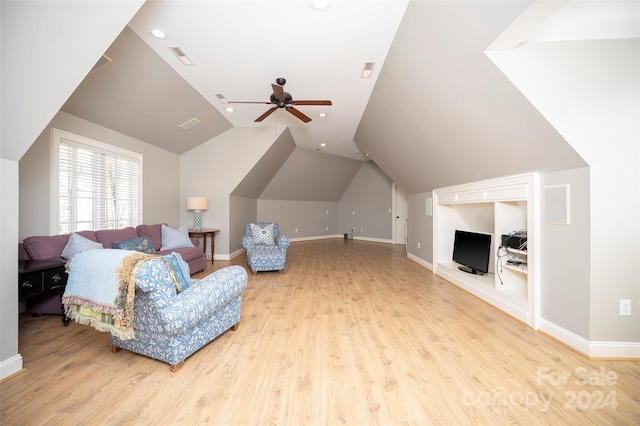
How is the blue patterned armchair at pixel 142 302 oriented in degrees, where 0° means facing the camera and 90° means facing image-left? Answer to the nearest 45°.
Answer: approximately 225°

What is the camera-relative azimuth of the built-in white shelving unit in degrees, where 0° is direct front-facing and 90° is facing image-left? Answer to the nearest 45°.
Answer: approximately 45°

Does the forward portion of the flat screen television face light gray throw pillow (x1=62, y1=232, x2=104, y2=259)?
yes

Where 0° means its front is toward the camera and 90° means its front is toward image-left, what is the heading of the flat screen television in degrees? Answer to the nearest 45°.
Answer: approximately 45°

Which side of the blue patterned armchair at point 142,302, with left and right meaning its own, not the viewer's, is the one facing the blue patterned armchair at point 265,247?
front

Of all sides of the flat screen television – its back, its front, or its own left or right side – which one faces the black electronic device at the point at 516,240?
left

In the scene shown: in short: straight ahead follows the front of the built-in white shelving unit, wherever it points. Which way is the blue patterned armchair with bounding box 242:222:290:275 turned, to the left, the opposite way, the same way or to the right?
to the left

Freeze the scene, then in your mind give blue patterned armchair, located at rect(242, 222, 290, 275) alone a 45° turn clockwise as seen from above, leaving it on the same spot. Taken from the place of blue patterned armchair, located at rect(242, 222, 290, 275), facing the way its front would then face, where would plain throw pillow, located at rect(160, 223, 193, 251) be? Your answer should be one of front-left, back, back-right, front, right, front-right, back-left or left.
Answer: front-right

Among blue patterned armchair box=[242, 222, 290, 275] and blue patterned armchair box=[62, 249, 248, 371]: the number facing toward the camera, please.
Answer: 1

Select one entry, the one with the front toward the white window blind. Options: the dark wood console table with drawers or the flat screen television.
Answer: the flat screen television

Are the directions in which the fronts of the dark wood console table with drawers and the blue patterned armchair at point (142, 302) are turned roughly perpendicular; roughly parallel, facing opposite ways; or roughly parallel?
roughly perpendicular

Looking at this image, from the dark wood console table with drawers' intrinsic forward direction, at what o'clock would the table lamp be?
The table lamp is roughly at 9 o'clock from the dark wood console table with drawers.

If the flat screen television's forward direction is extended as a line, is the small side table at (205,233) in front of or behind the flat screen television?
in front
